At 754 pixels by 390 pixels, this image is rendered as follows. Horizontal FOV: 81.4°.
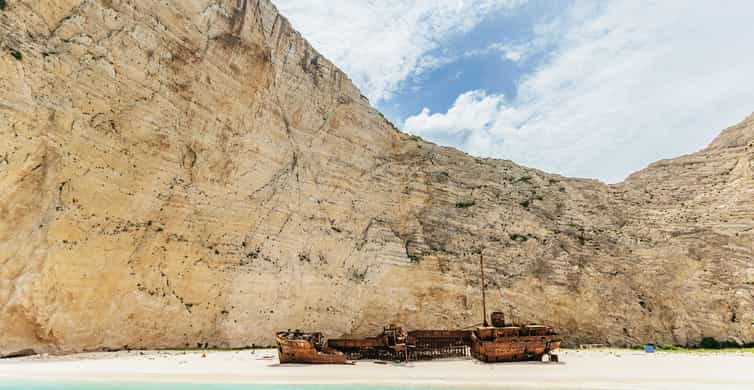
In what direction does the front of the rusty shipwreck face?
to the viewer's left
